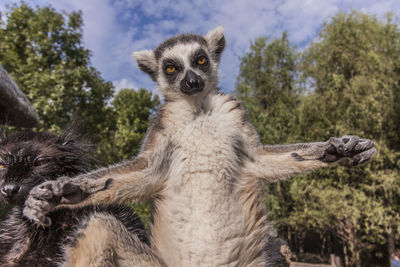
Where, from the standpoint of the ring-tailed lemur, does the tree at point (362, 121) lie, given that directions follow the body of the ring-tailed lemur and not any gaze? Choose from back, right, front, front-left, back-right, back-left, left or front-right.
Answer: back-left

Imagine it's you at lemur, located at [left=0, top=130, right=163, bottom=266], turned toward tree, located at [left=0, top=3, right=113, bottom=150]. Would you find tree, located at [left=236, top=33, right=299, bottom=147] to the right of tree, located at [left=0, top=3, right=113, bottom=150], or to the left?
right

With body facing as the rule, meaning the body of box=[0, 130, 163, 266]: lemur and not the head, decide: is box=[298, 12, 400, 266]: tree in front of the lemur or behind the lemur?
behind

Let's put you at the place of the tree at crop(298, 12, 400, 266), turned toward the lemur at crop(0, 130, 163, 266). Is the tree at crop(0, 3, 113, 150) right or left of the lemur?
right

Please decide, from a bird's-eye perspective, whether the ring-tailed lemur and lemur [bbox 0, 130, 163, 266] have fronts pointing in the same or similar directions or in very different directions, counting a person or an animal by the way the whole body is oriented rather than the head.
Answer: same or similar directions

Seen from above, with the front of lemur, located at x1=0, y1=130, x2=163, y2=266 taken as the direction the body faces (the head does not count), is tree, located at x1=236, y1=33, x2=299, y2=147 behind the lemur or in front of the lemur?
behind

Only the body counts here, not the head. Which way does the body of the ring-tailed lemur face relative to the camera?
toward the camera
